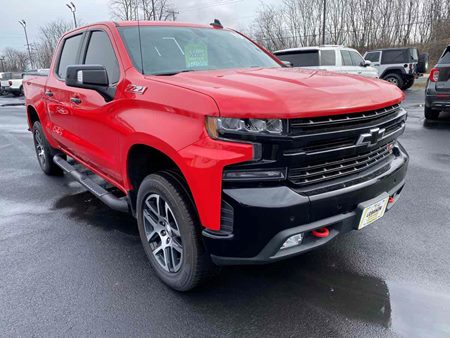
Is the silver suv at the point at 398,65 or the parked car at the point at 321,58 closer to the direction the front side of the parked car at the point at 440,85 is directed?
the silver suv

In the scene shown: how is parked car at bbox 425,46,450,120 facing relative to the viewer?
away from the camera

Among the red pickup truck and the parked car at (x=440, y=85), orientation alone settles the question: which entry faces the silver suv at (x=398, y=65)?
the parked car

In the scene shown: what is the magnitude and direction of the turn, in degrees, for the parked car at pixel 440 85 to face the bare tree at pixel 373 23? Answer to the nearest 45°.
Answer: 0° — it already faces it

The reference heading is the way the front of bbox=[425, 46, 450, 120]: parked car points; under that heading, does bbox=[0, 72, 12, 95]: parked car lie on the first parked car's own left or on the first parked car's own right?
on the first parked car's own left

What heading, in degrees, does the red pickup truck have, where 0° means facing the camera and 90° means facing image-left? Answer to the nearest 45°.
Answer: approximately 315°

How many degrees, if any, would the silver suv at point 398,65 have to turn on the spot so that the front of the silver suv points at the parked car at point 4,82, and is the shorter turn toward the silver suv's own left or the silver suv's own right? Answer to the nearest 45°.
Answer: approximately 45° to the silver suv's own left

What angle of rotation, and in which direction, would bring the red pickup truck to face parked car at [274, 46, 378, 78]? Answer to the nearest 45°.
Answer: approximately 135° to its left
